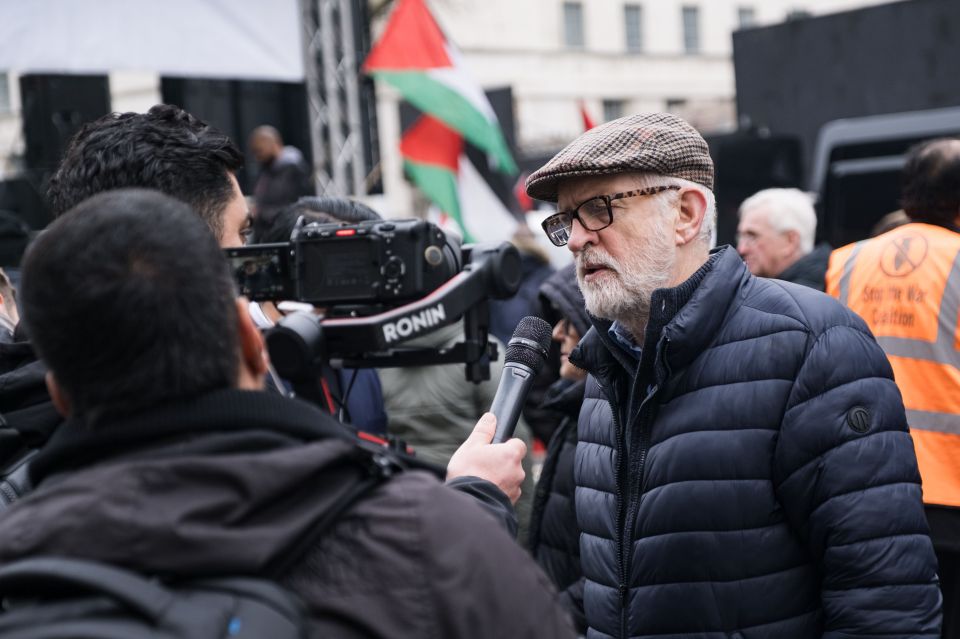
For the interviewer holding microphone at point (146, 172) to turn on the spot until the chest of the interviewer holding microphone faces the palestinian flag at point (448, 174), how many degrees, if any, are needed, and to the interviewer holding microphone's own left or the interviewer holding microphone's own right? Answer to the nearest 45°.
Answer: approximately 45° to the interviewer holding microphone's own left

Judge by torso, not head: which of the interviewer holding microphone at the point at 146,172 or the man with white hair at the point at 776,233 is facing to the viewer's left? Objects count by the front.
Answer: the man with white hair

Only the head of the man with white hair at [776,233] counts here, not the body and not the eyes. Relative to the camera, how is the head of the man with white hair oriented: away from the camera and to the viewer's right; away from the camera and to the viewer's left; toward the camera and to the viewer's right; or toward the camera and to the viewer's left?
toward the camera and to the viewer's left

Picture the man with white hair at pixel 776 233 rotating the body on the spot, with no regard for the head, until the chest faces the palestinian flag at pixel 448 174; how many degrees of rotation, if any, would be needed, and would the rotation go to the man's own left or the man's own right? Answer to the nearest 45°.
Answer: approximately 45° to the man's own right

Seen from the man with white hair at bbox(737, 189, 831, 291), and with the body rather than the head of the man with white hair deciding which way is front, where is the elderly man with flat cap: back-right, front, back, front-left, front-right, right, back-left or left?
left

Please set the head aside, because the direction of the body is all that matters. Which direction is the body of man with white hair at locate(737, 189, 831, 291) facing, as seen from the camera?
to the viewer's left

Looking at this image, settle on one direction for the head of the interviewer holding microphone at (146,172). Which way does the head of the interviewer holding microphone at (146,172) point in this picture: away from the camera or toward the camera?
away from the camera

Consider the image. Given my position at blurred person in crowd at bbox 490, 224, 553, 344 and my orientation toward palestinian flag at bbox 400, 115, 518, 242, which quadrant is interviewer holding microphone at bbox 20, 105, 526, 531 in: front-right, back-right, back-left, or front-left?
back-left

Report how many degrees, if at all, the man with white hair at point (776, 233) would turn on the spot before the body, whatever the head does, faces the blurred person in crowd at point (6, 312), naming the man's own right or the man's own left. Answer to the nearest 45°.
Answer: approximately 45° to the man's own left

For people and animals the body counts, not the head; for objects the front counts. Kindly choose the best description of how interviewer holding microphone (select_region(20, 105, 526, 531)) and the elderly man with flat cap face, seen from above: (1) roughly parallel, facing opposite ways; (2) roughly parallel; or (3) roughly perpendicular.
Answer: roughly parallel, facing opposite ways

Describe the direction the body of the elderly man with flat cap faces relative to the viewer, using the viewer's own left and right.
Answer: facing the viewer and to the left of the viewer

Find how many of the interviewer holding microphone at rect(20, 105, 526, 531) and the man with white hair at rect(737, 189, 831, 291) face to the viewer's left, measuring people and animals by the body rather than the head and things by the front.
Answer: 1
